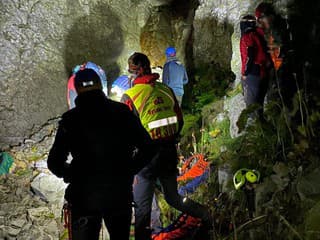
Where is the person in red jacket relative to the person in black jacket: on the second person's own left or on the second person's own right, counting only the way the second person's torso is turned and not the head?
on the second person's own right

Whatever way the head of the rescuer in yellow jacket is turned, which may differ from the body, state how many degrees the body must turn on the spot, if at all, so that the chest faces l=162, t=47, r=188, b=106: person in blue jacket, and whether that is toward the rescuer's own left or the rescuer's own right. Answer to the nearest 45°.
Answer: approximately 45° to the rescuer's own right

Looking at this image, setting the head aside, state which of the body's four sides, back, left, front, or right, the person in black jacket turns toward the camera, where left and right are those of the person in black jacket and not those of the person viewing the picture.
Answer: back

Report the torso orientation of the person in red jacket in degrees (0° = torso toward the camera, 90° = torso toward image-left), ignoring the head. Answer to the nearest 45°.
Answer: approximately 90°

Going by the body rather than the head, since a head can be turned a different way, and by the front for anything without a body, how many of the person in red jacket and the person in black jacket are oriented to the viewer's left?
1

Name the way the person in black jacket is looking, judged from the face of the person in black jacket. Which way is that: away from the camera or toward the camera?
away from the camera

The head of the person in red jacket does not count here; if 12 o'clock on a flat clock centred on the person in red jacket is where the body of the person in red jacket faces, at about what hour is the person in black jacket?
The person in black jacket is roughly at 10 o'clock from the person in red jacket.

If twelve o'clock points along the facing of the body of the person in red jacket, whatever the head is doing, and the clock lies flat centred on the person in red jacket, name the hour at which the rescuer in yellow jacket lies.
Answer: The rescuer in yellow jacket is roughly at 10 o'clock from the person in red jacket.

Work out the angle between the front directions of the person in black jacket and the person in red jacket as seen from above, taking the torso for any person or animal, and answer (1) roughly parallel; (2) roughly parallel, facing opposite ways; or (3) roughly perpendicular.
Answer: roughly perpendicular

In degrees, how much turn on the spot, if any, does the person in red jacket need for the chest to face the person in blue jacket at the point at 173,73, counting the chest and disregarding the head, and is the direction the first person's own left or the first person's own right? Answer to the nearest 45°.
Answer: approximately 45° to the first person's own right

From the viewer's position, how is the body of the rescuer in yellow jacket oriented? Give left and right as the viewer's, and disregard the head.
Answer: facing away from the viewer and to the left of the viewer

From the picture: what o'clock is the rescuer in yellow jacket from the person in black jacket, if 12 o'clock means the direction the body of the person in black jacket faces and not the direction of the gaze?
The rescuer in yellow jacket is roughly at 1 o'clock from the person in black jacket.
